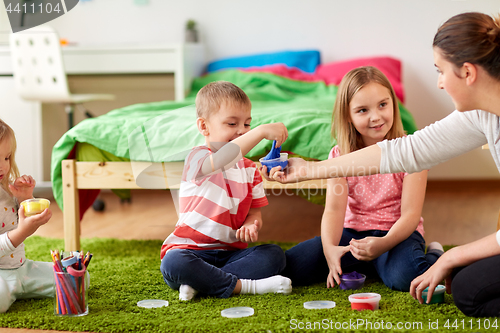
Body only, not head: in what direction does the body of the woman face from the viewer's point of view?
to the viewer's left

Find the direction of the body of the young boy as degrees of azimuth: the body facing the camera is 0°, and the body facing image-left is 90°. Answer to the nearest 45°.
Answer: approximately 315°

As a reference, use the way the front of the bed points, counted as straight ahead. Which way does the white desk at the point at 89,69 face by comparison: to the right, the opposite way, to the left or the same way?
to the left

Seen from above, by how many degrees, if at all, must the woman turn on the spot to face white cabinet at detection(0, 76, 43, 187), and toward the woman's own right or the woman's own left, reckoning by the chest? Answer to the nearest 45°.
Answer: approximately 45° to the woman's own right

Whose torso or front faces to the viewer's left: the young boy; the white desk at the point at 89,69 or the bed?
the bed

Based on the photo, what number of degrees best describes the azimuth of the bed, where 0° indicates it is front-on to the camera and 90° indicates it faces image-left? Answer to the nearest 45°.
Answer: approximately 90°

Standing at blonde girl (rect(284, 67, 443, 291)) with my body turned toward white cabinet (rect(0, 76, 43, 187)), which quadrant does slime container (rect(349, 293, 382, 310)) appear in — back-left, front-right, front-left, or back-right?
back-left

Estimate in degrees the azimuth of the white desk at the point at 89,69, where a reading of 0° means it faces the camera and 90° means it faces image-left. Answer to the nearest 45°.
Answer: approximately 0°

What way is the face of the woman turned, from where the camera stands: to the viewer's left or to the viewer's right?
to the viewer's left

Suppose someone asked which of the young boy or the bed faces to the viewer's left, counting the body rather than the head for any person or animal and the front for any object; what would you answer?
the bed
